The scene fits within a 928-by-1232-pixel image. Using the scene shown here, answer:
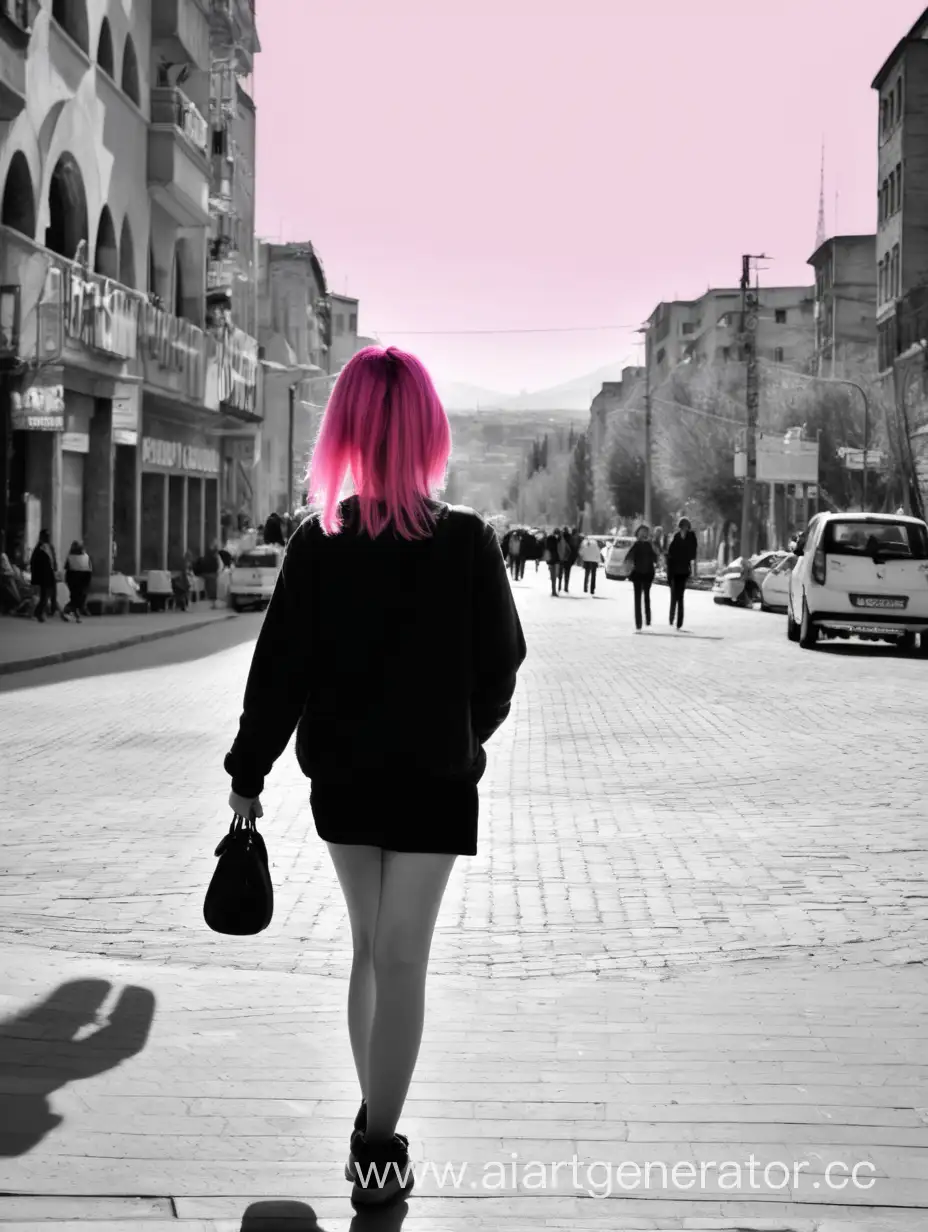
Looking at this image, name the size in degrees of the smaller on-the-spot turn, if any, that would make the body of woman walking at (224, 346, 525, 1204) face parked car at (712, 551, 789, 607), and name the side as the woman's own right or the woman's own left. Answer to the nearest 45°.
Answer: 0° — they already face it

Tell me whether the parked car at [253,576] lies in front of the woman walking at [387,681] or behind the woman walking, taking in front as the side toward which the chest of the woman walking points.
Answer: in front

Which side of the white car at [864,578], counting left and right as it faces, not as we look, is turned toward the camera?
back

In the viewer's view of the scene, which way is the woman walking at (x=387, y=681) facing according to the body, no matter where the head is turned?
away from the camera

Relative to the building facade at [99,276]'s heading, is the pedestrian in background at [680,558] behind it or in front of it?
in front

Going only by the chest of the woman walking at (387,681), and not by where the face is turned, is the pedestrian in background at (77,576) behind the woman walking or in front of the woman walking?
in front

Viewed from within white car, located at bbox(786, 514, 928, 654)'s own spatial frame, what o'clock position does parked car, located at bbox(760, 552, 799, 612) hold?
The parked car is roughly at 12 o'clock from the white car.

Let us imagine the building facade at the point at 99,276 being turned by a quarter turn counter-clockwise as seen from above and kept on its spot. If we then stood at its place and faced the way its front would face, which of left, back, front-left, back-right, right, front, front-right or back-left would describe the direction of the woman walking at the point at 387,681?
back-right

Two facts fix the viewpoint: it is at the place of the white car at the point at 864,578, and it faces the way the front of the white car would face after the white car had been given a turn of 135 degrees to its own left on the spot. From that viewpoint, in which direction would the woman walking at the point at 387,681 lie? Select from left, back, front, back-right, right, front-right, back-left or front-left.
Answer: front-left

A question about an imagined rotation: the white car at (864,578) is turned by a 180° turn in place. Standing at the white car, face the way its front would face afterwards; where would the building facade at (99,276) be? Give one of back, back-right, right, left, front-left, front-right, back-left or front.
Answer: back-right
